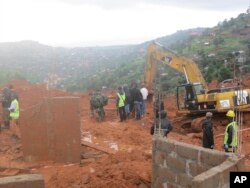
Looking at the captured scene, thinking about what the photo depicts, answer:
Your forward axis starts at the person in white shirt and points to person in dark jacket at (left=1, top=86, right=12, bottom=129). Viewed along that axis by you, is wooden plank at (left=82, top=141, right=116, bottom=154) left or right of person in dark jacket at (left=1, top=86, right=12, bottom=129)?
left

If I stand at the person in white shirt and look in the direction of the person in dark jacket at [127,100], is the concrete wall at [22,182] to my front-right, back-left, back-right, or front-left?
front-left

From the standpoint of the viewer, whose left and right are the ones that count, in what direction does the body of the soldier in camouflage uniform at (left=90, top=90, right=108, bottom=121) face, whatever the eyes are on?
facing away from the viewer

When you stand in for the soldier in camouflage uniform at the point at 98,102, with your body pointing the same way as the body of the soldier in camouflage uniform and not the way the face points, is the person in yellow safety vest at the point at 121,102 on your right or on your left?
on your right

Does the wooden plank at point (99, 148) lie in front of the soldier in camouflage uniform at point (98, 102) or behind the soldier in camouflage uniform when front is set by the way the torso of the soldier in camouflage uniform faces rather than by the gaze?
behind

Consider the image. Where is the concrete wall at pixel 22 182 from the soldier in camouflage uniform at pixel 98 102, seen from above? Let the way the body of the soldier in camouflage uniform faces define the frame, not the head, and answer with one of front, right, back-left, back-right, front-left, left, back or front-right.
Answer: back

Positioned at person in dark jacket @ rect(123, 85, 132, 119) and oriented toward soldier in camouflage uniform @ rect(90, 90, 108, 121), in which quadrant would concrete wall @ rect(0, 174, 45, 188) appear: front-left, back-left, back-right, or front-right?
front-left
